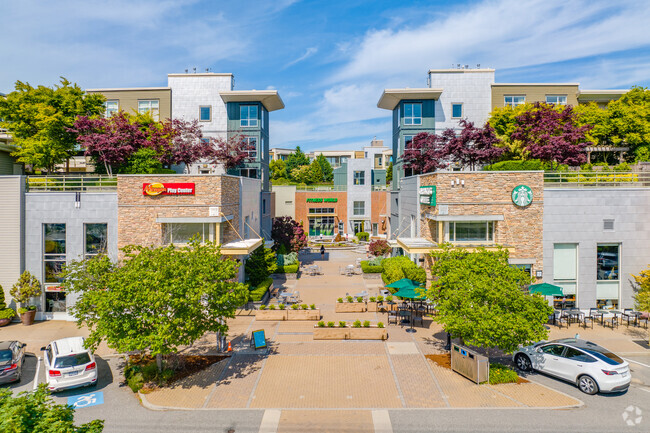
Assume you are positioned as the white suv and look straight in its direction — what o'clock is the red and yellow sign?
The red and yellow sign is roughly at 1 o'clock from the white suv.

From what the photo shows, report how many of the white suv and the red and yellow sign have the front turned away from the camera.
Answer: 1

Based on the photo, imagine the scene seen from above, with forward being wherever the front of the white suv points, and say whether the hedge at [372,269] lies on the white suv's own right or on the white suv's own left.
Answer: on the white suv's own right

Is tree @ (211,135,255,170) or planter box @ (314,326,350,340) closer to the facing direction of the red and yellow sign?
the planter box

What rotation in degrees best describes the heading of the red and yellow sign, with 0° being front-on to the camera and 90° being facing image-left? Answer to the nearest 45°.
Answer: approximately 0°

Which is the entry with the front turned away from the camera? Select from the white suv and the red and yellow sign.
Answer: the white suv

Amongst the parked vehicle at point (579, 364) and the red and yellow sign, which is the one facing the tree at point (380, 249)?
the parked vehicle

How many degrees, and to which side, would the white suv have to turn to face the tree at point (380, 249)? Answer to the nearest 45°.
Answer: approximately 45° to its right

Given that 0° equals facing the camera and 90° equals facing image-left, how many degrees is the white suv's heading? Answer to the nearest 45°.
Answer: approximately 180°

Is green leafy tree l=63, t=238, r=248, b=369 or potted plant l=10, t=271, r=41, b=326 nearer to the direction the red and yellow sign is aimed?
the green leafy tree

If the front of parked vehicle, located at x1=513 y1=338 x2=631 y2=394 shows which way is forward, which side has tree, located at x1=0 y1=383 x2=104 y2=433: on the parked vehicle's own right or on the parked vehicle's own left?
on the parked vehicle's own left

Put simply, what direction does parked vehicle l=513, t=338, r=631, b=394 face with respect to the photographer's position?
facing away from the viewer and to the left of the viewer

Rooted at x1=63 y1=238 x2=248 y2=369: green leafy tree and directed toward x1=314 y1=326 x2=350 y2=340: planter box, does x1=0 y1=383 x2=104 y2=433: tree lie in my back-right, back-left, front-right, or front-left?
back-right
